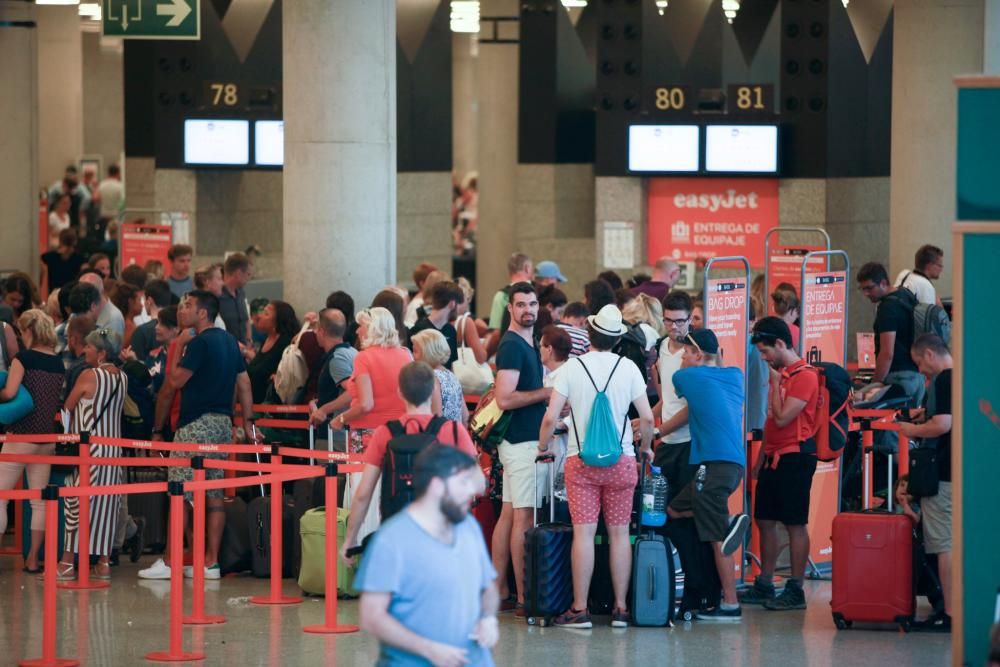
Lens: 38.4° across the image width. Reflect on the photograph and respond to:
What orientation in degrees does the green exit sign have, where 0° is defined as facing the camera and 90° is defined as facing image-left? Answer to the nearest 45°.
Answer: approximately 0°

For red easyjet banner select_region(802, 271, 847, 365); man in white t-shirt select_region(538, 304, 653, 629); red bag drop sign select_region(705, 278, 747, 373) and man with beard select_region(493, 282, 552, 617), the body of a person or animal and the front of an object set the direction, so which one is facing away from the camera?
the man in white t-shirt

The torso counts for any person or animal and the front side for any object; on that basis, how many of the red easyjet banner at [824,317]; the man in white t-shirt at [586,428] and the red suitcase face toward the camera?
2

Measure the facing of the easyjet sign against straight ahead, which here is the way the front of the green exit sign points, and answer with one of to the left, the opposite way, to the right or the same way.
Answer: the same way

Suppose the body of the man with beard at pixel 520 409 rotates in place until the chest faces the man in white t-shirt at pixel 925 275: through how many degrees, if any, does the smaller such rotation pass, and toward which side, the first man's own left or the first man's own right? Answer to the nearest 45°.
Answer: approximately 90° to the first man's own left

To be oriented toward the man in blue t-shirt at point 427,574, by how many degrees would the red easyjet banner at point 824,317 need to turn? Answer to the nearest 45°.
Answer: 0° — it already faces them

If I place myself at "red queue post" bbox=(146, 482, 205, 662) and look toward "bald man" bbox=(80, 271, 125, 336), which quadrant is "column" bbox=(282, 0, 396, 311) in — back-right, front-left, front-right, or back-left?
front-right

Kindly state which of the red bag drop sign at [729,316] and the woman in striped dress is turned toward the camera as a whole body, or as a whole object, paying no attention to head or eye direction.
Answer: the red bag drop sign

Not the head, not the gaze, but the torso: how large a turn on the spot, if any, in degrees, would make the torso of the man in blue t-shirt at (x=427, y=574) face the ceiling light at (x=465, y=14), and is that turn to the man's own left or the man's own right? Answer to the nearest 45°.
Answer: approximately 135° to the man's own left

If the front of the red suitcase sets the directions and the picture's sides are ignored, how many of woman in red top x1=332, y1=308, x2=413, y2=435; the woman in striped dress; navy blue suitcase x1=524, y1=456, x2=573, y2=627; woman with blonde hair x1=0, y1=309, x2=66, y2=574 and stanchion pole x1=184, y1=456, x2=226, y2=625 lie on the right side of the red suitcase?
5

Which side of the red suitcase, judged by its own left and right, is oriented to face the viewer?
front

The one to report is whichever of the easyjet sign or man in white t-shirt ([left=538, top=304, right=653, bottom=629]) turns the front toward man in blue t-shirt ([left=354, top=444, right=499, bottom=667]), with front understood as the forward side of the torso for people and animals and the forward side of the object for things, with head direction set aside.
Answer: the easyjet sign

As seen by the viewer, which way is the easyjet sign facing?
toward the camera

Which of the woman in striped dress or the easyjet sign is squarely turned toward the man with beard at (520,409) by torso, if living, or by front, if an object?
the easyjet sign

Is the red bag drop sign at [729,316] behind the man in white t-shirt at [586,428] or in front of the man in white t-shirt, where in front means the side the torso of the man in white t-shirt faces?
in front

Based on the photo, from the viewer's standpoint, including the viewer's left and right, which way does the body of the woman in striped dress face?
facing away from the viewer and to the left of the viewer
